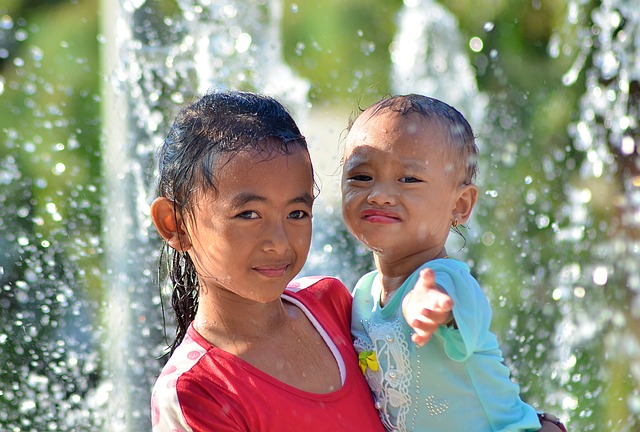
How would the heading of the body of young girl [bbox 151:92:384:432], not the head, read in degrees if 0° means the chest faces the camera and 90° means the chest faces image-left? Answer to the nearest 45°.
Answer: approximately 315°

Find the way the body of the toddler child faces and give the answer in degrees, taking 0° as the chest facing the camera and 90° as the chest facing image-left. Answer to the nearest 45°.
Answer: approximately 45°
